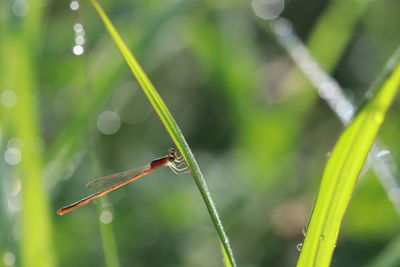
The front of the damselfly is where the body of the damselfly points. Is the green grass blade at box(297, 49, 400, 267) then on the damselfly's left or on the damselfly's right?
on the damselfly's right

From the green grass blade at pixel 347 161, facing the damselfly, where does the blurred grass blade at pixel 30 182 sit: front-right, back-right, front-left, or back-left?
front-left

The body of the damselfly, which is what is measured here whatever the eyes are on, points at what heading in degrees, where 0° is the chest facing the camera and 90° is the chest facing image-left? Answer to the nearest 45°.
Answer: approximately 270°
